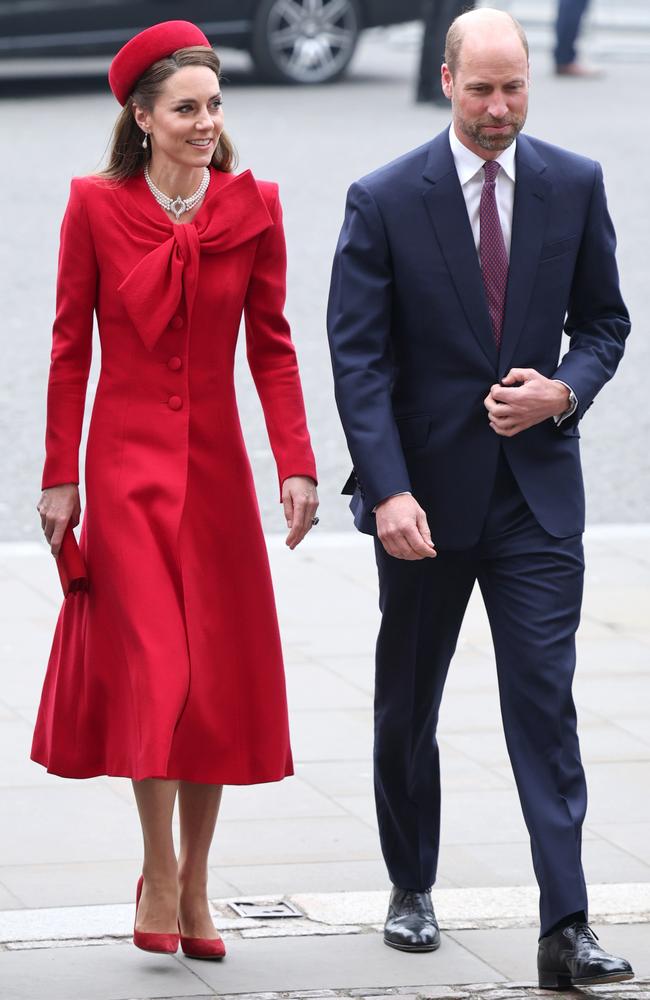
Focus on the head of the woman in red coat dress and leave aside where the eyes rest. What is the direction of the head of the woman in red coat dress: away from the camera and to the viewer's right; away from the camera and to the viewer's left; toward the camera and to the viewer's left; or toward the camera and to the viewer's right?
toward the camera and to the viewer's right

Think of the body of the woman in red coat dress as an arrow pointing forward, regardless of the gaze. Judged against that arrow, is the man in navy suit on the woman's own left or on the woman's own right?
on the woman's own left

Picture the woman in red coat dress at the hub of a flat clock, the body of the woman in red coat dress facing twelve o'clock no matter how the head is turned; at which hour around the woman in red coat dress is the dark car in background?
The dark car in background is roughly at 6 o'clock from the woman in red coat dress.

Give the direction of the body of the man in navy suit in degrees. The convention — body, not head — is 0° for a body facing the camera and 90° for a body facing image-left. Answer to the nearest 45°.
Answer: approximately 315°

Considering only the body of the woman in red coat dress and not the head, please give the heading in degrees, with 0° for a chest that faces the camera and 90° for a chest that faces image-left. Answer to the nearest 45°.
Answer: approximately 0°
